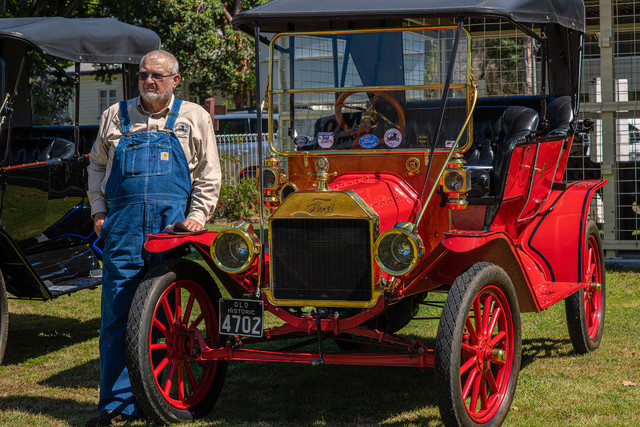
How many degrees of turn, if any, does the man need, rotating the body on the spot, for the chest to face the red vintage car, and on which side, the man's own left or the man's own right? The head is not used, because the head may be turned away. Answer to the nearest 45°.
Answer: approximately 135° to the man's own left

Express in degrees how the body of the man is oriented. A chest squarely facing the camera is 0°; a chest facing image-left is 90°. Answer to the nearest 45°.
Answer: approximately 45°

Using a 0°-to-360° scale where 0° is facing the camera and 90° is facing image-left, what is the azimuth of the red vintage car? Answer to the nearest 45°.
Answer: approximately 45°

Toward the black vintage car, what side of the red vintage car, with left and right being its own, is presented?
right
